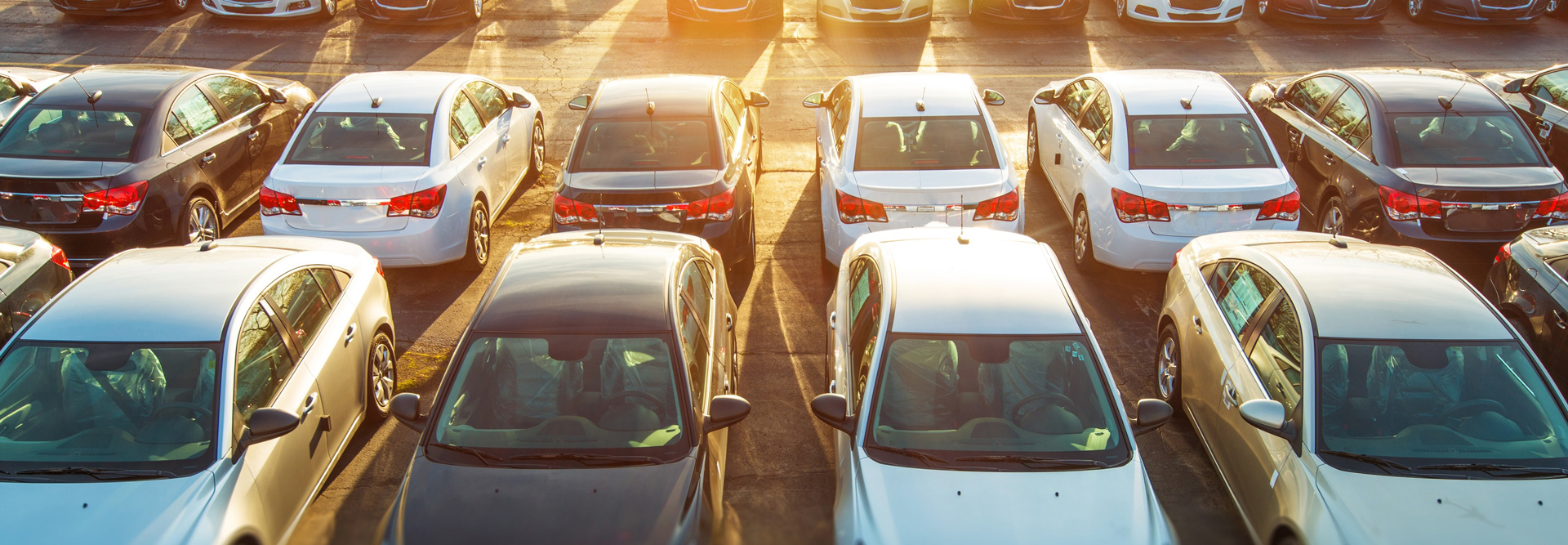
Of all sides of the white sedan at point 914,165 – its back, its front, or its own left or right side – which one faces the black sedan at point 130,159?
left

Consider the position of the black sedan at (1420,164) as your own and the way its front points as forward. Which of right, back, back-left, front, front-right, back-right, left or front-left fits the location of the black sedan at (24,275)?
left

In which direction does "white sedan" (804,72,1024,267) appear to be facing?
away from the camera

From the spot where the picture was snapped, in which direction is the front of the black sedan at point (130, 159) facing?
facing away from the viewer and to the right of the viewer

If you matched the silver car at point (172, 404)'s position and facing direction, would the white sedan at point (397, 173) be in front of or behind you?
behind

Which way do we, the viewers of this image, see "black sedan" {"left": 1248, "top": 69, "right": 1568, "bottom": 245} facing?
facing away from the viewer and to the left of the viewer

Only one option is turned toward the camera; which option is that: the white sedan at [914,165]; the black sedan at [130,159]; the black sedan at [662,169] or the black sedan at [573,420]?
the black sedan at [573,420]

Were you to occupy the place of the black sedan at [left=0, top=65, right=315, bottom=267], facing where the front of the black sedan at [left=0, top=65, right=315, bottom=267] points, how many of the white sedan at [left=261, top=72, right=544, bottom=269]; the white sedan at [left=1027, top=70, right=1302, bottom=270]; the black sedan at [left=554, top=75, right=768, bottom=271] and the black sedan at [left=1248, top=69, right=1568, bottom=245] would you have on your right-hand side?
4

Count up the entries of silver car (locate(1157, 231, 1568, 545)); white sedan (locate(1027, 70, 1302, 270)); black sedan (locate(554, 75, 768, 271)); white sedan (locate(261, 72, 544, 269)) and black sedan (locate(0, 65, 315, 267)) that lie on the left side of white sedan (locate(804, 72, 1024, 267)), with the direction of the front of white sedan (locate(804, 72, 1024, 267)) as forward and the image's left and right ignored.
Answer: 3

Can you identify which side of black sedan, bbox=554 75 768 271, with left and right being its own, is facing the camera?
back

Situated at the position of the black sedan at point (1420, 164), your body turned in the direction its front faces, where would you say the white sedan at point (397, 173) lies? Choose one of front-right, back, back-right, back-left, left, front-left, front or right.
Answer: left
